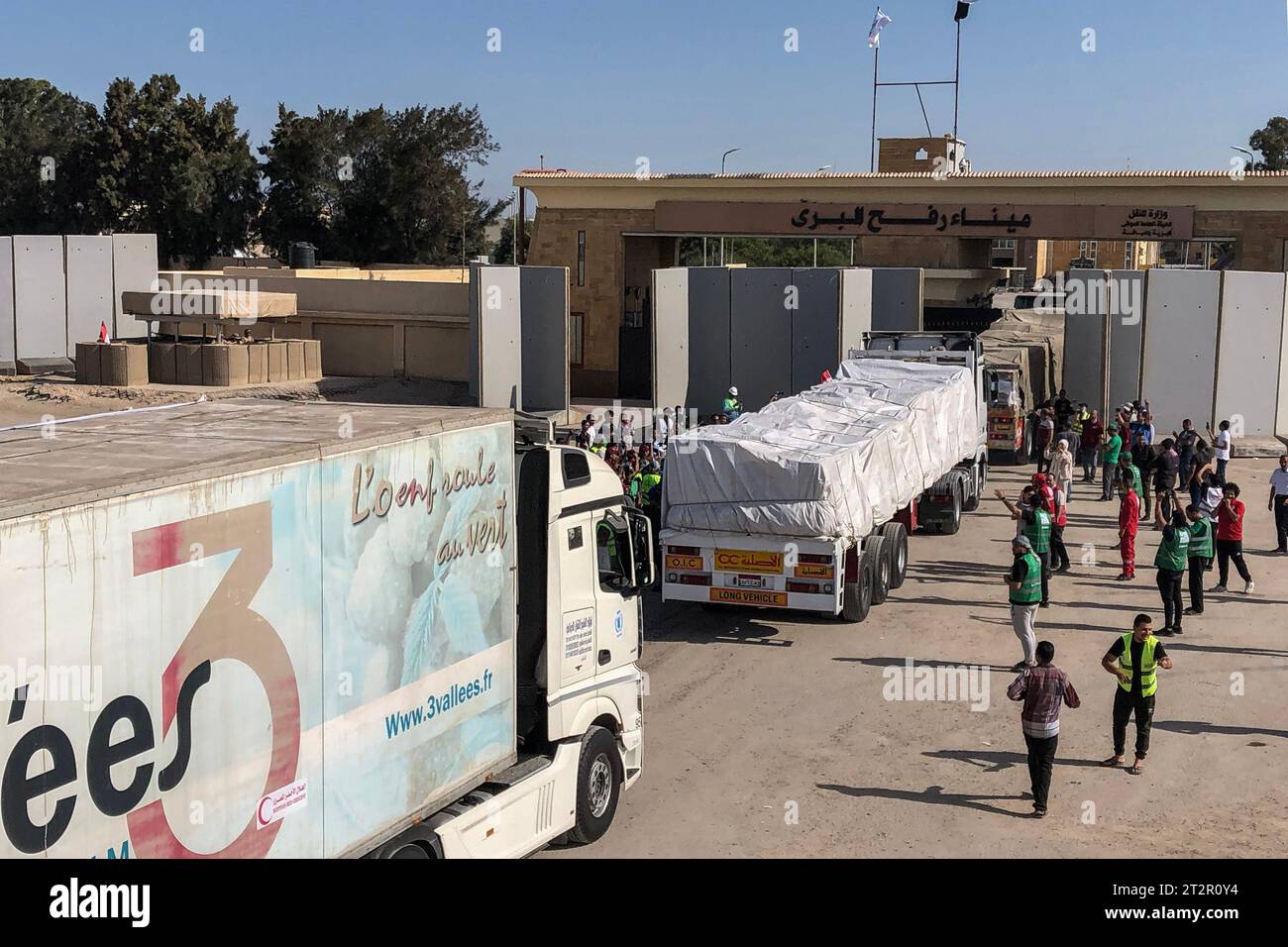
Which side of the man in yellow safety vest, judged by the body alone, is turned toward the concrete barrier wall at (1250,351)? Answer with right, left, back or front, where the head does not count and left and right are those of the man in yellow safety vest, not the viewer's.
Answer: back

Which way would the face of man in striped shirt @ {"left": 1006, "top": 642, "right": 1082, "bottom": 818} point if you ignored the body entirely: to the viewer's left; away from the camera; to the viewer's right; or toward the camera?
away from the camera

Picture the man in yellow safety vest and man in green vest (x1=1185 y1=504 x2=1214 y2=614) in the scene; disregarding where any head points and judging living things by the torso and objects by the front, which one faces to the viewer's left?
the man in green vest

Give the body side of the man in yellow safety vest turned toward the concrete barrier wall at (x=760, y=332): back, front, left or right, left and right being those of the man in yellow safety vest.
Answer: back

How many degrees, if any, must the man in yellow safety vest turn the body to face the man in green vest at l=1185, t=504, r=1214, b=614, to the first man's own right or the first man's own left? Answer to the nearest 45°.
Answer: approximately 180°

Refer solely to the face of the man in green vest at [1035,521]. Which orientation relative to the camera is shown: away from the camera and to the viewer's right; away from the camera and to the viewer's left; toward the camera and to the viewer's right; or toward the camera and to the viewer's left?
away from the camera and to the viewer's left

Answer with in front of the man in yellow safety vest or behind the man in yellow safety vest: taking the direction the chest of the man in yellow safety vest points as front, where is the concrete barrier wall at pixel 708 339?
behind

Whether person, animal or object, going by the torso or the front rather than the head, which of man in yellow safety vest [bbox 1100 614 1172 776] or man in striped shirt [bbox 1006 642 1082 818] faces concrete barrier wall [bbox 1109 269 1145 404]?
the man in striped shirt

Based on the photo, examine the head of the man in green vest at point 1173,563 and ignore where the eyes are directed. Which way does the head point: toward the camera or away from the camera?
away from the camera

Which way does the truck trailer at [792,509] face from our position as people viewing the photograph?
facing away from the viewer and to the right of the viewer

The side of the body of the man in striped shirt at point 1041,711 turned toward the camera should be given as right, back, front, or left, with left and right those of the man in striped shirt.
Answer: back
